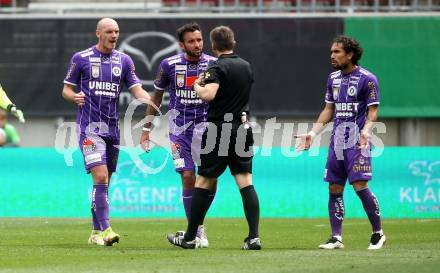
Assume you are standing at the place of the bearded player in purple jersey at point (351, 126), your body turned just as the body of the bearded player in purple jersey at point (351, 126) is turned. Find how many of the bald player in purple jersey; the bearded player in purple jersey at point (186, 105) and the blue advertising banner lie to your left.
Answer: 0

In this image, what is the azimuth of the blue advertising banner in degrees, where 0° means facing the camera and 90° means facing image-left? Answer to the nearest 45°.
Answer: approximately 0°

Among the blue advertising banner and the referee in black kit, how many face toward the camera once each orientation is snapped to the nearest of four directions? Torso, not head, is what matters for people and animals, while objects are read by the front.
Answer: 1

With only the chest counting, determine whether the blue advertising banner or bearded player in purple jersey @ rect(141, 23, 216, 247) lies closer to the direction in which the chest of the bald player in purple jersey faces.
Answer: the bearded player in purple jersey

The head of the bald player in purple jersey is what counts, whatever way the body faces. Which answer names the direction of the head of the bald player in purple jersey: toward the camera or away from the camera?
toward the camera

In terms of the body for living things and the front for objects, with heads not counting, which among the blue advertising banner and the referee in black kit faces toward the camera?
the blue advertising banner

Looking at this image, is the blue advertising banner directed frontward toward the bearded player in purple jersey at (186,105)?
yes

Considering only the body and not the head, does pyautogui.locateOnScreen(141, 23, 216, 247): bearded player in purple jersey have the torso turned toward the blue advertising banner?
no

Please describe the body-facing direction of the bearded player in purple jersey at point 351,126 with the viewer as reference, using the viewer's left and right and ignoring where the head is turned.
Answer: facing the viewer and to the left of the viewer

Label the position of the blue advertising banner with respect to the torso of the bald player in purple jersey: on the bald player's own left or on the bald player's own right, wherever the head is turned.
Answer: on the bald player's own left

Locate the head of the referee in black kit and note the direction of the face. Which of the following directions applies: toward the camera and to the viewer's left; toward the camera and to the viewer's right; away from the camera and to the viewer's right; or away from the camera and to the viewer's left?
away from the camera and to the viewer's left

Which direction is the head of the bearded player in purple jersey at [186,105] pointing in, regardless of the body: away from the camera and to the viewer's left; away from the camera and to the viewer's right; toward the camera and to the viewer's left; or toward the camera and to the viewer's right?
toward the camera and to the viewer's right

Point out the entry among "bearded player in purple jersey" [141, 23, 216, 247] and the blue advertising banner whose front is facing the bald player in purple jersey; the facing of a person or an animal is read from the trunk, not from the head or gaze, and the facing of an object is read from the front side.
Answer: the blue advertising banner

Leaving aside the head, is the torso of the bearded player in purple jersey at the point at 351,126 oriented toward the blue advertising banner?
no

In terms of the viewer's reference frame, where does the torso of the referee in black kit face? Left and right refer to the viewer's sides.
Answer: facing away from the viewer and to the left of the viewer

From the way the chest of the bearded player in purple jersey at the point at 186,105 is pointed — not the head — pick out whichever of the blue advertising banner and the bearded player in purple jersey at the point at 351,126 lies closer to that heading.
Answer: the bearded player in purple jersey
